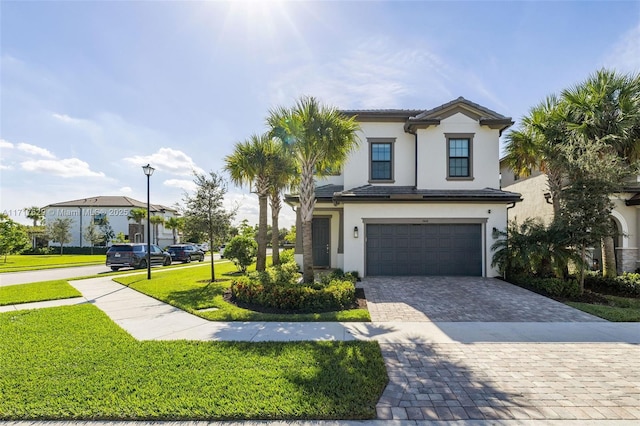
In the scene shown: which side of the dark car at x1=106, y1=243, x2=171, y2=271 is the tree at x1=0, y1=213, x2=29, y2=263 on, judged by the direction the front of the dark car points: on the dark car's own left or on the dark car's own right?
on the dark car's own left

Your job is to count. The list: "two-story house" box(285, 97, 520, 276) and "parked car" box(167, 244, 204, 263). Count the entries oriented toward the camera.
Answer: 1

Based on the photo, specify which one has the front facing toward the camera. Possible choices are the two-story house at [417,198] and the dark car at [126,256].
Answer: the two-story house

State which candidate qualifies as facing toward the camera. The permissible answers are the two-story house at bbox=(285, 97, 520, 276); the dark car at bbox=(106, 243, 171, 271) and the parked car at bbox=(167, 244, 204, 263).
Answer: the two-story house

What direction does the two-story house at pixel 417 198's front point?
toward the camera

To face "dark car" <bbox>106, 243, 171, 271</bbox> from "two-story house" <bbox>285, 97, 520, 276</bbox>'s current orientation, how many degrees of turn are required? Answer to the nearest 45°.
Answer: approximately 90° to its right

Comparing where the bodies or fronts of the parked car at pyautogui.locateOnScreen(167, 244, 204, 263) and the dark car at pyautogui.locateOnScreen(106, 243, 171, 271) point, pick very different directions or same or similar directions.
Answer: same or similar directions

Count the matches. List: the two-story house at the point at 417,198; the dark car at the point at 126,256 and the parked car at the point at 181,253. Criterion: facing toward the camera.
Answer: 1

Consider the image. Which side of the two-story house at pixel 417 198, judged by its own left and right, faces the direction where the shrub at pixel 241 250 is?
right

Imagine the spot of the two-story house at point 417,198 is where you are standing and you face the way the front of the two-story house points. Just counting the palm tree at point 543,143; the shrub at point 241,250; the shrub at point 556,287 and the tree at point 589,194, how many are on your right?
1
